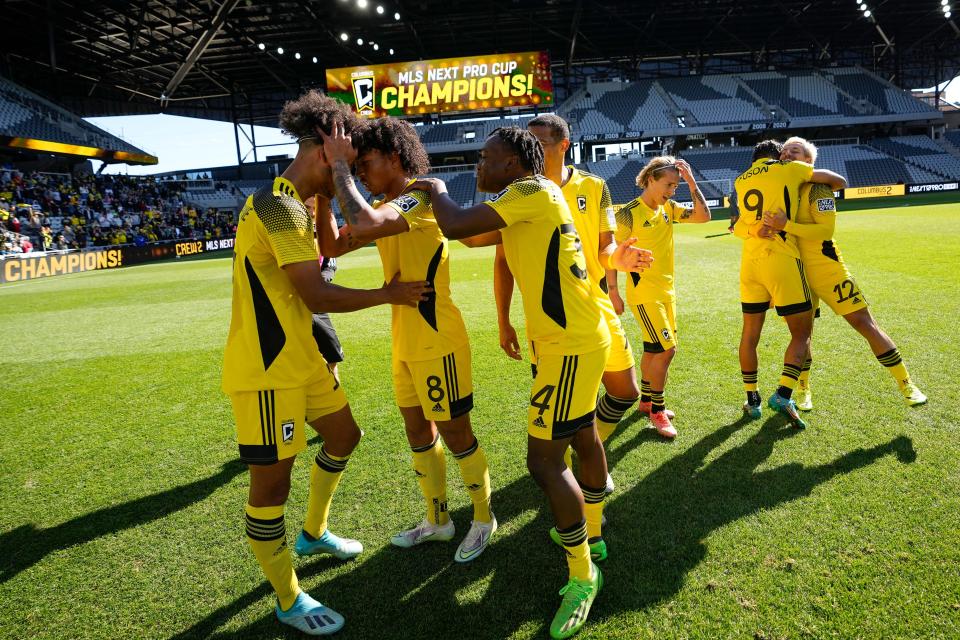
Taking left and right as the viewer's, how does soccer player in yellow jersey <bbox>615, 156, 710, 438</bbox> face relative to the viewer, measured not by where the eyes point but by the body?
facing the viewer and to the right of the viewer

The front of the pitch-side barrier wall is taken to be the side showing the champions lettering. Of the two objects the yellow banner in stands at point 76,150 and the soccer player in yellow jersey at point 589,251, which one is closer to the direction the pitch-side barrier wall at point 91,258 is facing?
the soccer player in yellow jersey

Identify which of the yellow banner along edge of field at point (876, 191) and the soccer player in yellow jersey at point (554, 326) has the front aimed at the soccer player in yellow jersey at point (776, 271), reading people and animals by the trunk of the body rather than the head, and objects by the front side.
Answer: the yellow banner along edge of field

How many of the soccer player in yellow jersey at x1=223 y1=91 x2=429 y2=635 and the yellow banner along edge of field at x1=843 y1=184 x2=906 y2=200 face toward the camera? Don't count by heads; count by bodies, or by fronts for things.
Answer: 1

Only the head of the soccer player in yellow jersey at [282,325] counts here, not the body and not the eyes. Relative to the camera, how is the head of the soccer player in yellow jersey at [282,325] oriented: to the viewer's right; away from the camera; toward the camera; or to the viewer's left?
to the viewer's right

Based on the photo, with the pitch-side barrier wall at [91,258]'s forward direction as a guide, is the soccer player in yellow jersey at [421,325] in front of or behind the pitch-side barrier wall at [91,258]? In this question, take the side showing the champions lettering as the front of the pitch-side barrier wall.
in front

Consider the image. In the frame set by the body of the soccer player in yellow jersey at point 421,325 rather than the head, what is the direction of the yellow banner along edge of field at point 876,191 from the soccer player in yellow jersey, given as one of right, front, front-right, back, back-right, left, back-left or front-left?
back

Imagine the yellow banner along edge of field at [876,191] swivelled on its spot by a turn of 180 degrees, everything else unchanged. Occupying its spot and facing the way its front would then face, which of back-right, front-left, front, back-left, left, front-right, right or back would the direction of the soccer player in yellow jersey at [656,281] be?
back

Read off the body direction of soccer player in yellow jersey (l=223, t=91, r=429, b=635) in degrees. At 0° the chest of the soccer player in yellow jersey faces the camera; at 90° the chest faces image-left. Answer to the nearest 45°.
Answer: approximately 270°

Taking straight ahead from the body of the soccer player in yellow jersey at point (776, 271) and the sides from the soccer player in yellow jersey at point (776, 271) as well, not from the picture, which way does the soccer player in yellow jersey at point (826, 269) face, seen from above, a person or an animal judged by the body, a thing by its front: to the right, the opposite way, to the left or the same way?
the opposite way

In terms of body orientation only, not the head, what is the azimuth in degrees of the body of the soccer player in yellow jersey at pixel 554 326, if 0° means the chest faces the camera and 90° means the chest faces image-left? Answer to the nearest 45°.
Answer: approximately 90°

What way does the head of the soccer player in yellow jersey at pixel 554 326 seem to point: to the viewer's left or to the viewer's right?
to the viewer's left

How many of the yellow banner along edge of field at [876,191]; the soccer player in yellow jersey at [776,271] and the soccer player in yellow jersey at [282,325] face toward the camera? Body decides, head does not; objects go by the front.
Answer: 1

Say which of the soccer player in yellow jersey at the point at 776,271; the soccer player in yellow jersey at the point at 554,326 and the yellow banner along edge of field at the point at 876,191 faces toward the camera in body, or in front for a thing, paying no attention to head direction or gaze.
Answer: the yellow banner along edge of field

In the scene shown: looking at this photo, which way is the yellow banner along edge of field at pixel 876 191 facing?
toward the camera

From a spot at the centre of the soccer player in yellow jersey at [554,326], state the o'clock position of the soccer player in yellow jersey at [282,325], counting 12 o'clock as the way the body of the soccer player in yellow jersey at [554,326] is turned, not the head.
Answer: the soccer player in yellow jersey at [282,325] is roughly at 12 o'clock from the soccer player in yellow jersey at [554,326].

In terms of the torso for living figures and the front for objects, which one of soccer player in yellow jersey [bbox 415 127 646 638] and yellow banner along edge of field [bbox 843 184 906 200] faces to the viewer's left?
the soccer player in yellow jersey
